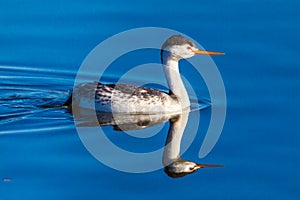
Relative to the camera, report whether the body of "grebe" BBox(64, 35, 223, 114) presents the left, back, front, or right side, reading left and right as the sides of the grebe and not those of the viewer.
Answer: right
